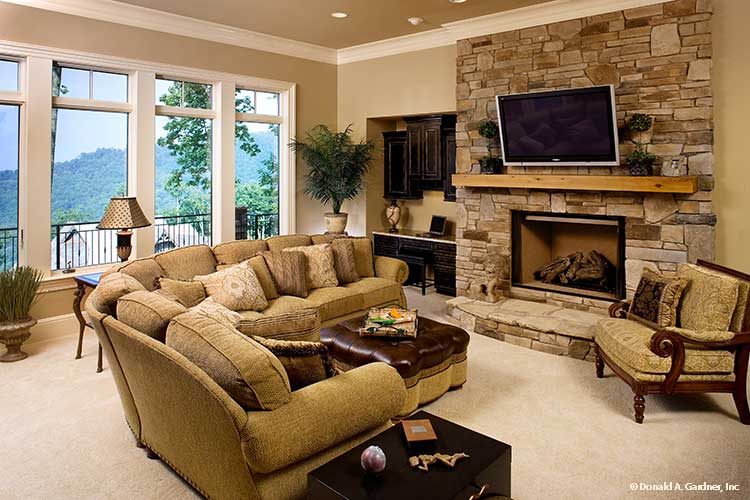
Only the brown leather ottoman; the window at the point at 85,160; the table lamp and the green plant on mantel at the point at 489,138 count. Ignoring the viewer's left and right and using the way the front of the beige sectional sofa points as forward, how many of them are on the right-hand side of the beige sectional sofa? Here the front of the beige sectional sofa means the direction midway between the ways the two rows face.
0

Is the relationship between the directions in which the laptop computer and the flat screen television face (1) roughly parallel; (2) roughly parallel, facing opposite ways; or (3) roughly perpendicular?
roughly parallel

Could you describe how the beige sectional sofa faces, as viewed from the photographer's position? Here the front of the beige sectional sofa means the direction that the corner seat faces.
facing to the right of the viewer

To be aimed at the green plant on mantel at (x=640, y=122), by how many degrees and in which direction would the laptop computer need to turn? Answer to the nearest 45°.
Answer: approximately 90° to its left

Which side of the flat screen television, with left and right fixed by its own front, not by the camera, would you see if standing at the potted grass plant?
front

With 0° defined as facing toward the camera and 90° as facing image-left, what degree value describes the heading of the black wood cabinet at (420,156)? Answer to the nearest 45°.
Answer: approximately 45°

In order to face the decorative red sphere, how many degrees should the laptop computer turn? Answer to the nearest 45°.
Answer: approximately 45° to its left

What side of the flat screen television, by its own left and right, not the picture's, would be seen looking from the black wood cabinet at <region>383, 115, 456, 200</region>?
right

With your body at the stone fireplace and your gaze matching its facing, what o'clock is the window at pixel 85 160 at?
The window is roughly at 1 o'clock from the stone fireplace.

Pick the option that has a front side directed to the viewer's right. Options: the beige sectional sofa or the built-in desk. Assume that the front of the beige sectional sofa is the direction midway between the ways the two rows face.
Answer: the beige sectional sofa

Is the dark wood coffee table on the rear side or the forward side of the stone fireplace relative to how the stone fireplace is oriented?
on the forward side

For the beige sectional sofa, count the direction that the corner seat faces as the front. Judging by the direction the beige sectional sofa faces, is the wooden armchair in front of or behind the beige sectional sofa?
in front

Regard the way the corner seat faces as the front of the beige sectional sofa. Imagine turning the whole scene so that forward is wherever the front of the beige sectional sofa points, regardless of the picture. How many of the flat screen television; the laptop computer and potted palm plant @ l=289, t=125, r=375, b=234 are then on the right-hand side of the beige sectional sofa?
0

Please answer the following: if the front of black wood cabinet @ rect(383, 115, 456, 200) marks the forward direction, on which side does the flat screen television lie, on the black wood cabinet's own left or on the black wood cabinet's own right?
on the black wood cabinet's own left

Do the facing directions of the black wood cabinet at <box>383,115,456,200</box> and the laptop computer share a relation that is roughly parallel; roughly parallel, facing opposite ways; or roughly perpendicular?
roughly parallel

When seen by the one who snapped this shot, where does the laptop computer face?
facing the viewer and to the left of the viewer
